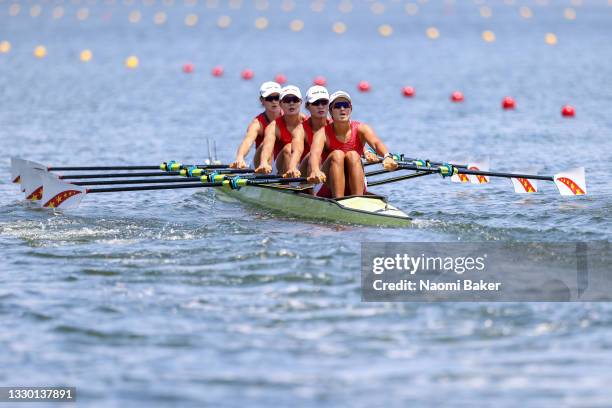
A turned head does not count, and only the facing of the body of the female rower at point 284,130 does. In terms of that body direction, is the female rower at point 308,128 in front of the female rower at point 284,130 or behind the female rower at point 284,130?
in front

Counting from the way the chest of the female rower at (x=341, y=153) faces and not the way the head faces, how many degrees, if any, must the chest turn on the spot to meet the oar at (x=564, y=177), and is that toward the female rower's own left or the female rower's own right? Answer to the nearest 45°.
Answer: approximately 90° to the female rower's own left

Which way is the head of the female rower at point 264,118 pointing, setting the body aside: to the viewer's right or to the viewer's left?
to the viewer's right

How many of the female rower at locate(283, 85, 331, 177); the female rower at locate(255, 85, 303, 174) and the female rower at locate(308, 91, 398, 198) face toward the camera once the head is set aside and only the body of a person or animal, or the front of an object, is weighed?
3

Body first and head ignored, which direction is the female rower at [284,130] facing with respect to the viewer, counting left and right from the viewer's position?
facing the viewer

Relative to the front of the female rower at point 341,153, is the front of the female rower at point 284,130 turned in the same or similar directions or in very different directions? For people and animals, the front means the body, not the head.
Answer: same or similar directions

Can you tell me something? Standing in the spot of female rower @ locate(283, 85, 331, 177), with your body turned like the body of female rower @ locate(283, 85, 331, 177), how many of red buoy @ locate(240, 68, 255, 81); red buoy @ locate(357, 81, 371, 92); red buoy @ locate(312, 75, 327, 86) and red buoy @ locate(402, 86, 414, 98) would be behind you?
4

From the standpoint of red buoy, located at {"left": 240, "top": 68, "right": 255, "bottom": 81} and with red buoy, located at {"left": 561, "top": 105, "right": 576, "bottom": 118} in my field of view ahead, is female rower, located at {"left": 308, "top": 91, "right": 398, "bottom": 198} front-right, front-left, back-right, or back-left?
front-right

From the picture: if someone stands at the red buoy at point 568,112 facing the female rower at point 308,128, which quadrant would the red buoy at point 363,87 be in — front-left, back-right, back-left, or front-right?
back-right

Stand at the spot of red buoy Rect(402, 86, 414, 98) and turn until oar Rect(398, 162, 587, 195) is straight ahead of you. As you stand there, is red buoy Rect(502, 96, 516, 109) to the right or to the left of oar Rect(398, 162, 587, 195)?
left

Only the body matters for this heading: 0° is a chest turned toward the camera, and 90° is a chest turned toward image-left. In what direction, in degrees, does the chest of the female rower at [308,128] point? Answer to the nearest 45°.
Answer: approximately 0°

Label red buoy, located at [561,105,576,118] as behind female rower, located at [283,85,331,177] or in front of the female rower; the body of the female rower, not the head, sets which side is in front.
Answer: behind

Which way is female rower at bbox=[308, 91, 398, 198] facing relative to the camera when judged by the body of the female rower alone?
toward the camera
